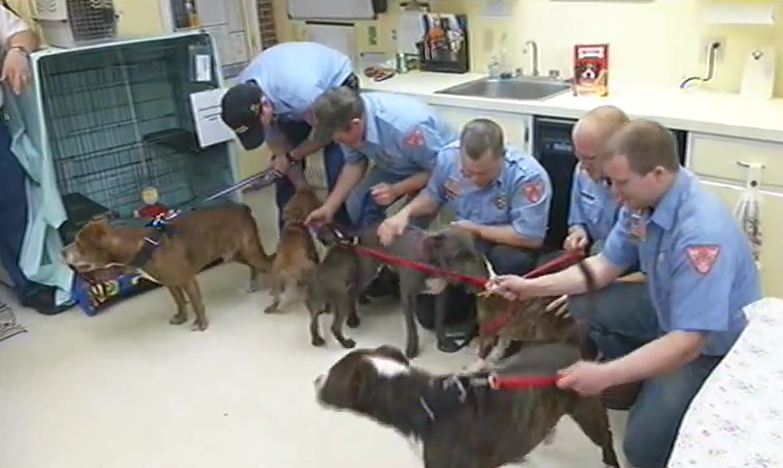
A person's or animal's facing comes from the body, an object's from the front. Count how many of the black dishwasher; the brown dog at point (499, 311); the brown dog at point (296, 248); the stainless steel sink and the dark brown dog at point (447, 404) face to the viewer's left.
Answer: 2

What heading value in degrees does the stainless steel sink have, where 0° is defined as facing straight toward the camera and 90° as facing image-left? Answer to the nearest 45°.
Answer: approximately 0°

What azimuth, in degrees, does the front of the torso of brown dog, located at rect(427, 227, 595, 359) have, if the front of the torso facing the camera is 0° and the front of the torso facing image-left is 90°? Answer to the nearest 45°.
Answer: approximately 90°

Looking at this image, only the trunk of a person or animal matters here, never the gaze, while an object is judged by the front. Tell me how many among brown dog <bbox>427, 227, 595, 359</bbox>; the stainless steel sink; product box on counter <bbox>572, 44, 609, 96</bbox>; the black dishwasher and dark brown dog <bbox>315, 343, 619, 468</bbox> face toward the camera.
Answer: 3

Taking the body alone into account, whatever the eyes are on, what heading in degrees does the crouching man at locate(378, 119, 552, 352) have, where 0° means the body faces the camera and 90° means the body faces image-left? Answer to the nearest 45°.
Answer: approximately 45°

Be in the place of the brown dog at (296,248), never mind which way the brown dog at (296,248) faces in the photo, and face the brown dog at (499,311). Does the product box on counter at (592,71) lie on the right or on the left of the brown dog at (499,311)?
left

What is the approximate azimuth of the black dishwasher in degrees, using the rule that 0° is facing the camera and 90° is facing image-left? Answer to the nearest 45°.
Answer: approximately 0°

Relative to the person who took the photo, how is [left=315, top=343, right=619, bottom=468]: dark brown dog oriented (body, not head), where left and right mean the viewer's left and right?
facing to the left of the viewer
